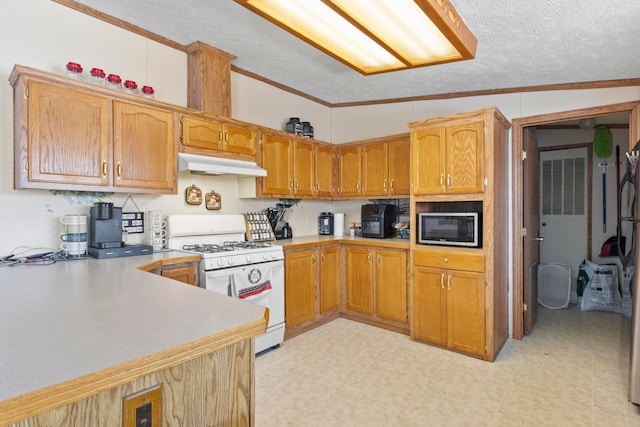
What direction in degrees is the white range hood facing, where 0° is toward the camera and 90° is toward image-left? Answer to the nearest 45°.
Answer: approximately 315°

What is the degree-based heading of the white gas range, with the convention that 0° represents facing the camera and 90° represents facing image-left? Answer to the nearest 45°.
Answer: approximately 315°

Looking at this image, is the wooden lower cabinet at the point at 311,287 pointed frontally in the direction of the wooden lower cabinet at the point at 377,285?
no

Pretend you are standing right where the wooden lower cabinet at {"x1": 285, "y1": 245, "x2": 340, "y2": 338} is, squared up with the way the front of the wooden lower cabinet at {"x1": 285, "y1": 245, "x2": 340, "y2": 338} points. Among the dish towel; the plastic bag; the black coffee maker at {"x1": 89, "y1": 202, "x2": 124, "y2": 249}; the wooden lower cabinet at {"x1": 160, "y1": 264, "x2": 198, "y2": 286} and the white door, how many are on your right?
3

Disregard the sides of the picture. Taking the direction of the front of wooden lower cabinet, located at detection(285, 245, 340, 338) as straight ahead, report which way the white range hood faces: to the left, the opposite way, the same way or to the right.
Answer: the same way

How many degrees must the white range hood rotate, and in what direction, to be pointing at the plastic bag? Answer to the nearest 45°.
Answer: approximately 45° to its left

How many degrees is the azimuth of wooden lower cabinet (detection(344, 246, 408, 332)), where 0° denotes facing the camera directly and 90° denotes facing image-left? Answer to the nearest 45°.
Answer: approximately 45°

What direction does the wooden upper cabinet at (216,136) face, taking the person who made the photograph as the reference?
facing the viewer and to the right of the viewer

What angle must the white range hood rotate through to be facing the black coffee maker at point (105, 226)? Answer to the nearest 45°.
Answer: approximately 135° to its right

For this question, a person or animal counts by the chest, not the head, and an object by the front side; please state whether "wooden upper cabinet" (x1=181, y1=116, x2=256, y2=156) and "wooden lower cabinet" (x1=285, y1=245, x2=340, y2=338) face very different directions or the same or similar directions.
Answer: same or similar directions

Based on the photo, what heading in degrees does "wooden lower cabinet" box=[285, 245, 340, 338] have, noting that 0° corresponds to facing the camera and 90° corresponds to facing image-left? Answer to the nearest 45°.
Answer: approximately 315°

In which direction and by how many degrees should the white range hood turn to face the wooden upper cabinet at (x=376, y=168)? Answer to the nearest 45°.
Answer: approximately 45° to its left

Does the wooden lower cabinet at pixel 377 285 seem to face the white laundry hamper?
no
